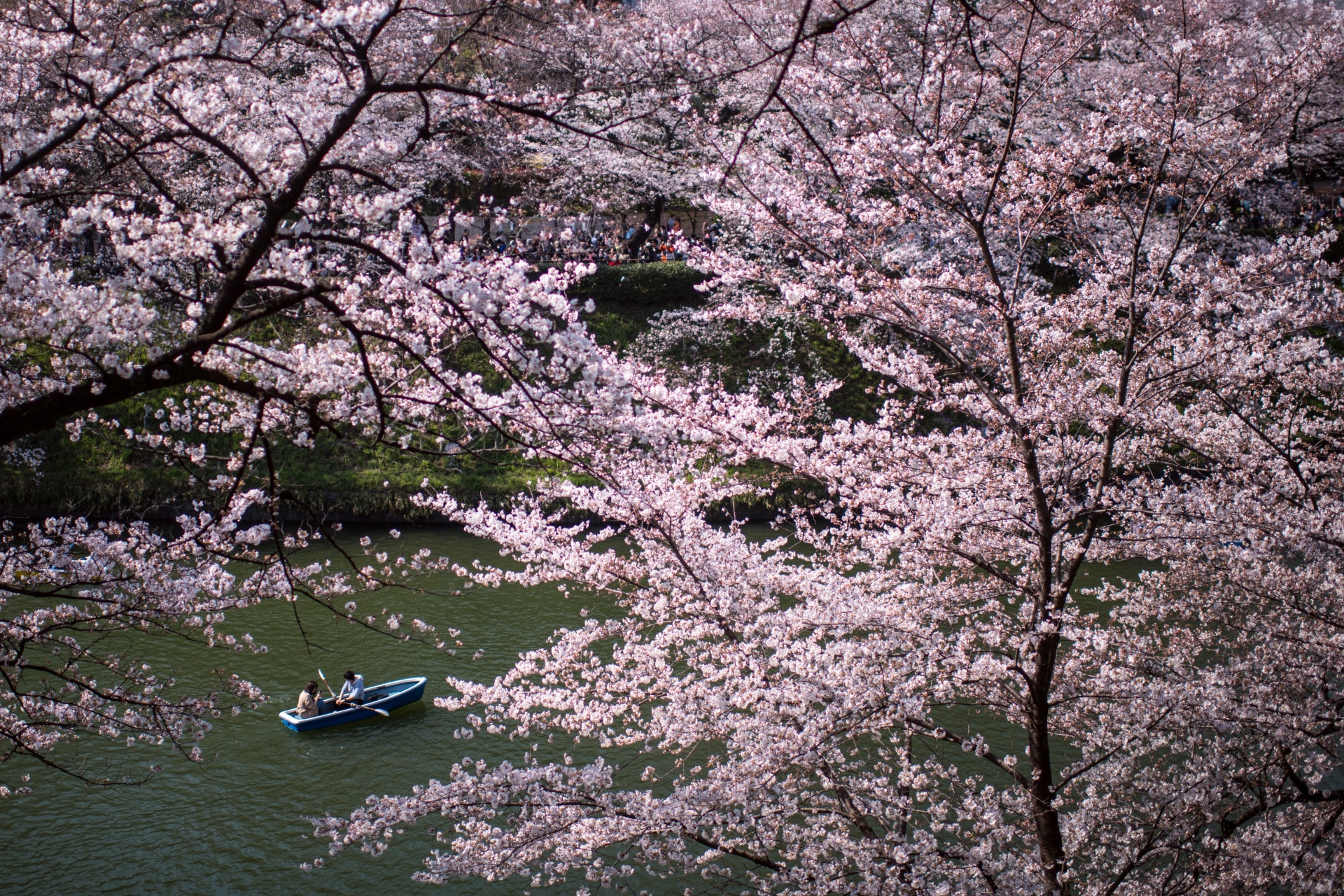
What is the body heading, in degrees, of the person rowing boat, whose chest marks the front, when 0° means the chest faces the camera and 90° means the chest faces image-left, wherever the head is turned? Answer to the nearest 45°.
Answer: approximately 45°

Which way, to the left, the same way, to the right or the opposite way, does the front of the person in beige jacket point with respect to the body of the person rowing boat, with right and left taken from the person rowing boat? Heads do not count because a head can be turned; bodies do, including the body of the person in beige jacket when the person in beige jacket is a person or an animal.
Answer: the opposite way

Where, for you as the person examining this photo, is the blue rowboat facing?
facing away from the viewer and to the right of the viewer
